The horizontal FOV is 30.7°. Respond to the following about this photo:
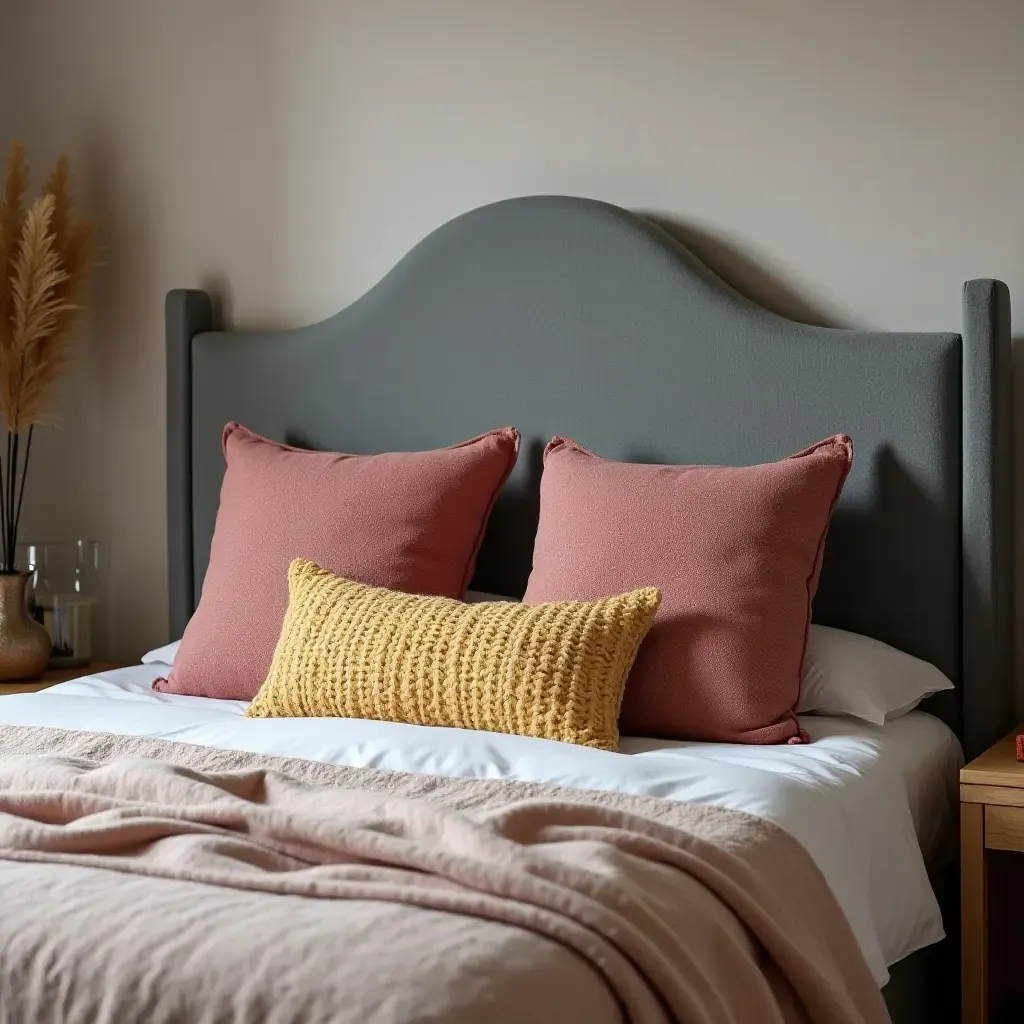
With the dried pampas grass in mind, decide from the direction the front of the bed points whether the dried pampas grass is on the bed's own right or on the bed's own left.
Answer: on the bed's own right

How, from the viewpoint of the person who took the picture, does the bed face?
facing the viewer and to the left of the viewer

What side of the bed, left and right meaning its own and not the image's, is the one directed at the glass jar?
right

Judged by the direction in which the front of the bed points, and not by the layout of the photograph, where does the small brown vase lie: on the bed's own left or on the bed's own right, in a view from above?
on the bed's own right
